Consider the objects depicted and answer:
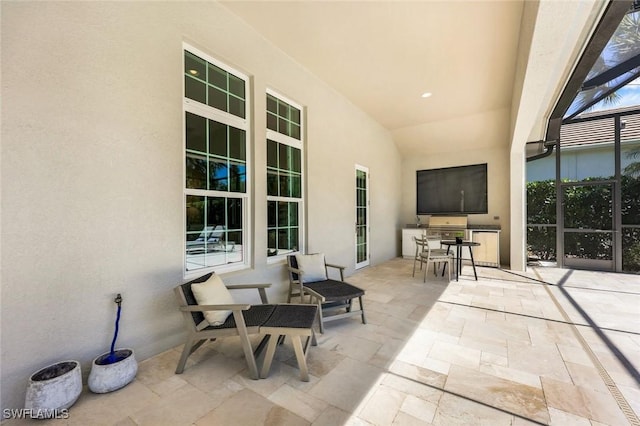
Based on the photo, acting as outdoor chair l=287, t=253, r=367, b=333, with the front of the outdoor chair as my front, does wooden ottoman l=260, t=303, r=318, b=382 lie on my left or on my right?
on my right

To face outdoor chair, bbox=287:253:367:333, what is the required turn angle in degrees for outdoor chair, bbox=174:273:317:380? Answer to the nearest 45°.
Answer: approximately 45° to its left

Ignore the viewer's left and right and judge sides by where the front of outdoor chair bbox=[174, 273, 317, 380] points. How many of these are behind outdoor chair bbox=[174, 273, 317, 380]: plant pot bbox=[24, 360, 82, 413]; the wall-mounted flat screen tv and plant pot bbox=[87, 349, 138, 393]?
2

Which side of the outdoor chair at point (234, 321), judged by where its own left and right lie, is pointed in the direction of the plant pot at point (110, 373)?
back

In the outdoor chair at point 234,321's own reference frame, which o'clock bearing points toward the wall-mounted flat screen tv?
The wall-mounted flat screen tv is roughly at 11 o'clock from the outdoor chair.

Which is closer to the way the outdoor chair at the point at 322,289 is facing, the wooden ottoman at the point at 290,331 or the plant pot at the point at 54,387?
the wooden ottoman

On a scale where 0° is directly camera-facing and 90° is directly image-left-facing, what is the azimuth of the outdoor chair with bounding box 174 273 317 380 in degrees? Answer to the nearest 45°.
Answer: approximately 270°

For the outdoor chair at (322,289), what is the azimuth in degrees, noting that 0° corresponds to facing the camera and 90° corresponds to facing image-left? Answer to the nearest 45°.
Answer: approximately 315°

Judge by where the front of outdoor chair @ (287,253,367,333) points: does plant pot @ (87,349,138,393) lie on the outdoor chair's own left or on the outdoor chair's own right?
on the outdoor chair's own right

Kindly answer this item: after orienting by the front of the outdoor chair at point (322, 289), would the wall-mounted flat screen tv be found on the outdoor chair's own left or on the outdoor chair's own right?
on the outdoor chair's own left
